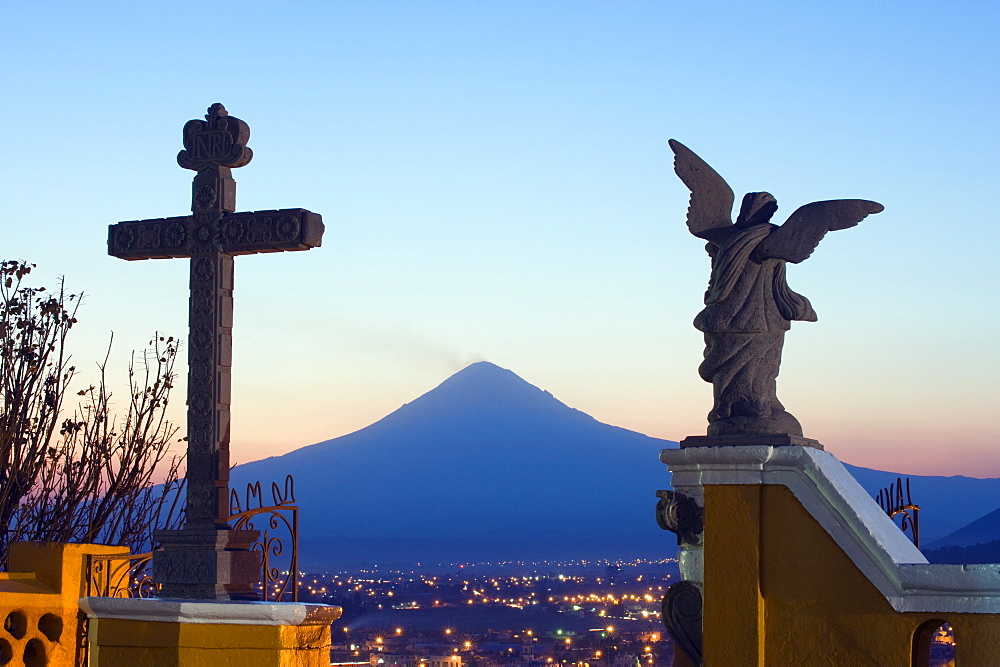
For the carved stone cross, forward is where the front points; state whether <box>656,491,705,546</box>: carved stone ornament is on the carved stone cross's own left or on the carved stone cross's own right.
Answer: on the carved stone cross's own left

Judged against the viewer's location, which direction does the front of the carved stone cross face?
facing the viewer and to the left of the viewer

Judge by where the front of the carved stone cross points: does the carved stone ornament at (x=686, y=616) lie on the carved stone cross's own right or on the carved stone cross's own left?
on the carved stone cross's own left

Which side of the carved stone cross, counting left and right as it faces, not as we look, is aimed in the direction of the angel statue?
left

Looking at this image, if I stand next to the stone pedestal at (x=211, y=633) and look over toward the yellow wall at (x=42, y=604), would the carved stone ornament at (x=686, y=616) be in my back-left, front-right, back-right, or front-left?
back-right
